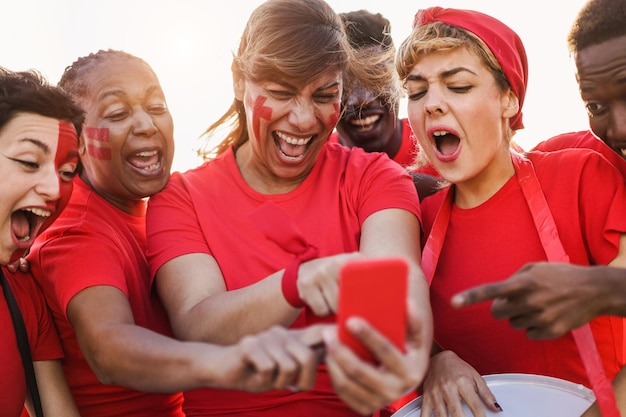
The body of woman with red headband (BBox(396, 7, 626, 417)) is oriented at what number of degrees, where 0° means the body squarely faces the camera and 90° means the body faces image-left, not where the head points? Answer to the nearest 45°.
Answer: approximately 45°

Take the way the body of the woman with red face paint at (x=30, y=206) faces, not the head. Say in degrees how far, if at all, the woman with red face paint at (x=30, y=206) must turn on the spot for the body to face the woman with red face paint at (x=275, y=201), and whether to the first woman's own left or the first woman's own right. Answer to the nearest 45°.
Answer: approximately 45° to the first woman's own left

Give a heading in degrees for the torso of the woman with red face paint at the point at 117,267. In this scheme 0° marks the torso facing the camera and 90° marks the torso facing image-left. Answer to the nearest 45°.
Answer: approximately 315°

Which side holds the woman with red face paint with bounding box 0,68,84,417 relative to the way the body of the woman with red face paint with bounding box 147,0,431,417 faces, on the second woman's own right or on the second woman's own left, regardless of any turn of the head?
on the second woman's own right

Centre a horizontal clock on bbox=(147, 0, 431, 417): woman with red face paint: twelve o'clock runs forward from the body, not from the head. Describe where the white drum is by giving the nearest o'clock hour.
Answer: The white drum is roughly at 10 o'clock from the woman with red face paint.

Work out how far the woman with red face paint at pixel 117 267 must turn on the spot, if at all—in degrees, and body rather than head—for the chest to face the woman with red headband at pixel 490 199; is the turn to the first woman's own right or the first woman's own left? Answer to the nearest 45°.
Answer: approximately 45° to the first woman's own left

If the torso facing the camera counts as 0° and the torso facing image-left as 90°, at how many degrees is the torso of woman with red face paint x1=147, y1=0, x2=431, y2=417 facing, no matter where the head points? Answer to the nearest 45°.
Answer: approximately 0°
